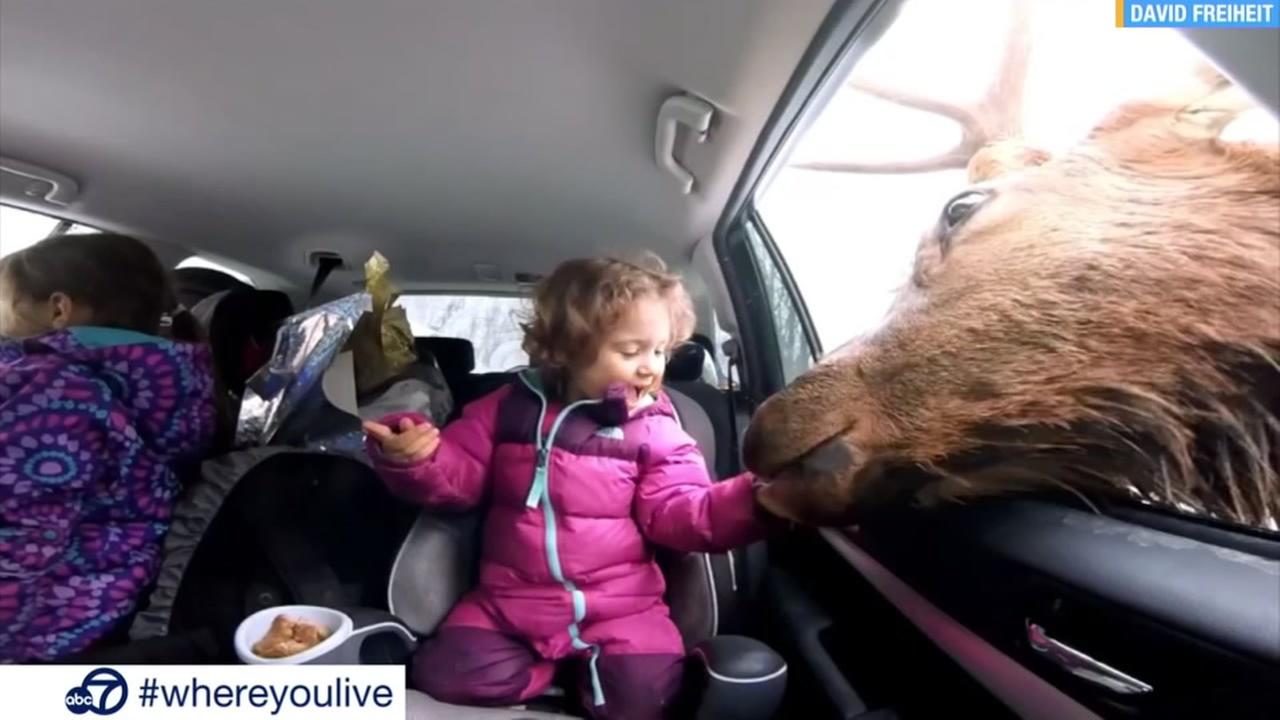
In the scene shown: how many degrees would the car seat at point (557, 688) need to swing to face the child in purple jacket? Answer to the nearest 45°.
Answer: approximately 90° to its right

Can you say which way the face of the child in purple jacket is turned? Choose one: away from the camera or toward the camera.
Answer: away from the camera

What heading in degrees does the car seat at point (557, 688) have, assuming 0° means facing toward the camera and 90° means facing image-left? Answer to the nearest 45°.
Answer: approximately 0°

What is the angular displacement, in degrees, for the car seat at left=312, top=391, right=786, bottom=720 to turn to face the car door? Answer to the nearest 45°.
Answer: approximately 45° to its left

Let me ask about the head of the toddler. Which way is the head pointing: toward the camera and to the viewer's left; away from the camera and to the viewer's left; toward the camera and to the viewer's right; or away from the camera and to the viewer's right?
toward the camera and to the viewer's right
